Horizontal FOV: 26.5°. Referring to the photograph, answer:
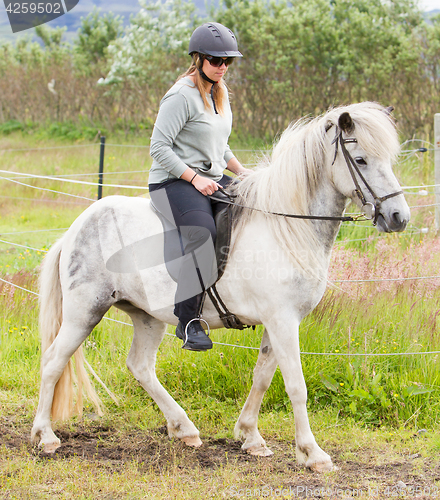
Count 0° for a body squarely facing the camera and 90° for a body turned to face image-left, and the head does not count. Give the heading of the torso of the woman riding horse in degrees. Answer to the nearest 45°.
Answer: approximately 315°
